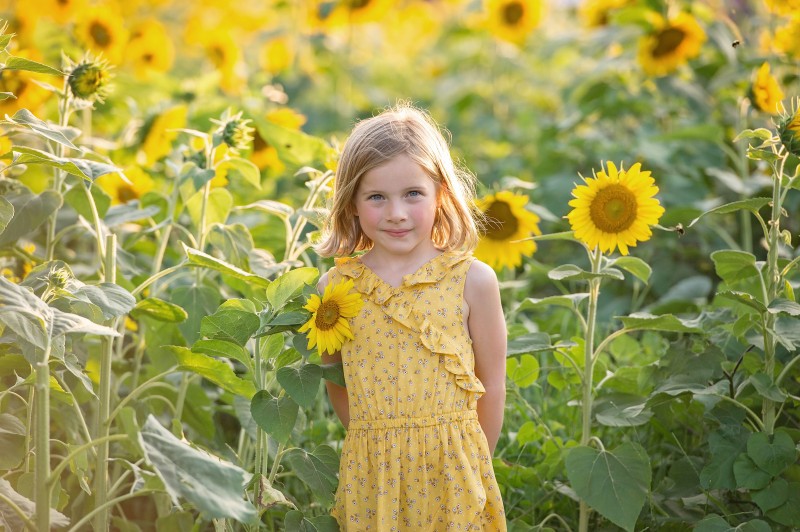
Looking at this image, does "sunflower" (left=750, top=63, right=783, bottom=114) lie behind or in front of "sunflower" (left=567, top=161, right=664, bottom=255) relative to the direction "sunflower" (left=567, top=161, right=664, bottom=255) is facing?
behind

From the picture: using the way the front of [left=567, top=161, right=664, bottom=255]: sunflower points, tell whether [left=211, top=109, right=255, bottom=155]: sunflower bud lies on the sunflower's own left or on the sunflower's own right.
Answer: on the sunflower's own right

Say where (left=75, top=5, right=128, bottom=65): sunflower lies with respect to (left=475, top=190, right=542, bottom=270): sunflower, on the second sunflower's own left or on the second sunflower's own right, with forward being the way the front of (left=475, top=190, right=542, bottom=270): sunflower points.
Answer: on the second sunflower's own right

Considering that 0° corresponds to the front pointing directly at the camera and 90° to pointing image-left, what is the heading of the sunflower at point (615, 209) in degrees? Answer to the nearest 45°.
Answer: approximately 0°

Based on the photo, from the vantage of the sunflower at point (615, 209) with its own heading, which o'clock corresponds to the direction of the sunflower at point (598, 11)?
the sunflower at point (598, 11) is roughly at 6 o'clock from the sunflower at point (615, 209).

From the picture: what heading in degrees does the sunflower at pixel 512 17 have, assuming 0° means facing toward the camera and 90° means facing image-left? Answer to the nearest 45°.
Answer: approximately 0°

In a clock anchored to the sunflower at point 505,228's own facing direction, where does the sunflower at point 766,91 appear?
the sunflower at point 766,91 is roughly at 7 o'clock from the sunflower at point 505,228.

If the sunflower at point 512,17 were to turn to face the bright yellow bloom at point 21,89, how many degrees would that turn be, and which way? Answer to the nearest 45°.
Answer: approximately 45° to its right
